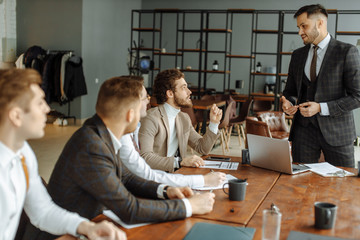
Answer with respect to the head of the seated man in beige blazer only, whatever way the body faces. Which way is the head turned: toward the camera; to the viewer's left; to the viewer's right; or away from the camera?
to the viewer's right

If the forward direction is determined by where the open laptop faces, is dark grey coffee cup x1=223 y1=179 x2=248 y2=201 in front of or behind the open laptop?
behind

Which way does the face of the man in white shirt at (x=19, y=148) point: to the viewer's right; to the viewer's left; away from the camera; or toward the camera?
to the viewer's right

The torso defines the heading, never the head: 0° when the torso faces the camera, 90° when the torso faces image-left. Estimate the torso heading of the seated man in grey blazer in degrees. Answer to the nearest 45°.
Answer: approximately 270°

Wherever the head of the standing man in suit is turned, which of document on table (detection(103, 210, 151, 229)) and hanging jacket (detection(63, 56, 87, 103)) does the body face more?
the document on table

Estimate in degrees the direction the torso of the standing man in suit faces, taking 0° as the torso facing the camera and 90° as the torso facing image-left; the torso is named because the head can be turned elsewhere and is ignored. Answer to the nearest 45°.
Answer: approximately 45°

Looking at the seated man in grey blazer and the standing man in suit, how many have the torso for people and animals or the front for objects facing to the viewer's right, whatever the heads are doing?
1

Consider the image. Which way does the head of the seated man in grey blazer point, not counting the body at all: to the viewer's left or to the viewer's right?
to the viewer's right

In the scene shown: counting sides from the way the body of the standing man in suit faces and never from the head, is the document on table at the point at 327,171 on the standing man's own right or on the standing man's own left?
on the standing man's own left

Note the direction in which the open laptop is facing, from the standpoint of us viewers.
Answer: facing away from the viewer and to the right of the viewer
